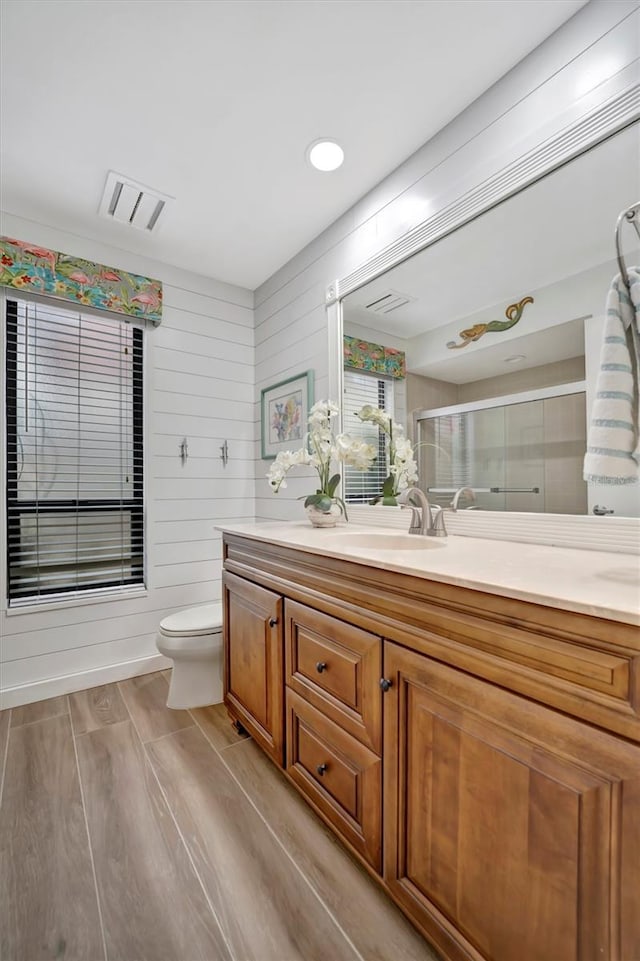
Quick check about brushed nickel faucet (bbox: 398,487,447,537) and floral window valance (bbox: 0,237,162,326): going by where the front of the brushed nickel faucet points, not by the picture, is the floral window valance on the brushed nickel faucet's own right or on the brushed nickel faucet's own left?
on the brushed nickel faucet's own right

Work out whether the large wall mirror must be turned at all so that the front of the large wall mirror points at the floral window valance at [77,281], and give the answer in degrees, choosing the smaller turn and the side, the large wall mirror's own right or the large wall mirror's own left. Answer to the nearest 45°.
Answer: approximately 45° to the large wall mirror's own right

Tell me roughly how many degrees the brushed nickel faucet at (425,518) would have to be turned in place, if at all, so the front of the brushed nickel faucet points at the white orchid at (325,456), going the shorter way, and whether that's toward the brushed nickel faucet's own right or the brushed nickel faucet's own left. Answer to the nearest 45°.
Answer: approximately 90° to the brushed nickel faucet's own right

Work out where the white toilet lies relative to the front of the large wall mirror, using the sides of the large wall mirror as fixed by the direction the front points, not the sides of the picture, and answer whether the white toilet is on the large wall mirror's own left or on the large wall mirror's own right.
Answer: on the large wall mirror's own right

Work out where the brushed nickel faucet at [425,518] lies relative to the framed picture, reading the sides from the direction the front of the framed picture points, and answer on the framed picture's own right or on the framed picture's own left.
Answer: on the framed picture's own left
